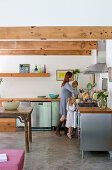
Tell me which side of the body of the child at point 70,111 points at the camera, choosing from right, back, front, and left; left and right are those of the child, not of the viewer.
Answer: right

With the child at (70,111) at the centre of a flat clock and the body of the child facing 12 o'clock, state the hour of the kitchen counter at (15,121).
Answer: The kitchen counter is roughly at 7 o'clock from the child.

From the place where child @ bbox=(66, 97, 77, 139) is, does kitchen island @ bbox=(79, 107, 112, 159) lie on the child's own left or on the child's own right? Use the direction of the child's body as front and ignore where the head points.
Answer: on the child's own right
